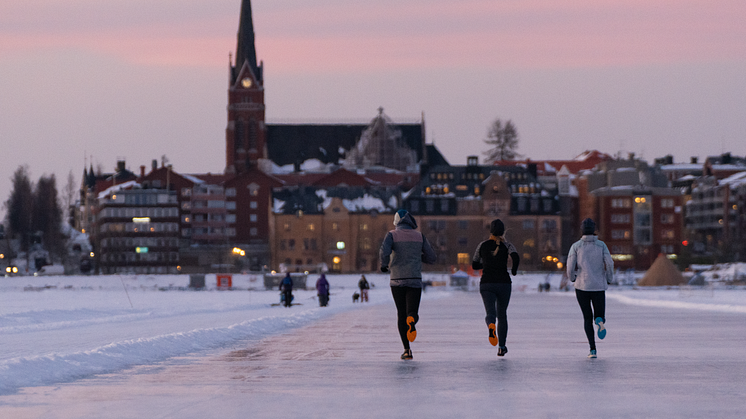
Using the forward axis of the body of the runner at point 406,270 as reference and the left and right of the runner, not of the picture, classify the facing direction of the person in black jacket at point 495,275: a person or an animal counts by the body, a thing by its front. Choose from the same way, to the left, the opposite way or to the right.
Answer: the same way

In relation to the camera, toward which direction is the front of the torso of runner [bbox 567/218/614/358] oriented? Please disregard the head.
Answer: away from the camera

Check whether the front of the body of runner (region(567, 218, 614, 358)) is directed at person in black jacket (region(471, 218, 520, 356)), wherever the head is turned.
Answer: no

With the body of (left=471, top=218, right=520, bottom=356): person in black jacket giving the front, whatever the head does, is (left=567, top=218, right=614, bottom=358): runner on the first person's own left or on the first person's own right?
on the first person's own right

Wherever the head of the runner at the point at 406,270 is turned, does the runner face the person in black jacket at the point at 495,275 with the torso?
no

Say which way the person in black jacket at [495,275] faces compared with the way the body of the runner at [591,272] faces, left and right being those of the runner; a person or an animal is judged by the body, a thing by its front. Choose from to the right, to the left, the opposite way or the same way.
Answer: the same way

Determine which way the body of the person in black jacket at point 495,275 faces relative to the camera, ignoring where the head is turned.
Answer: away from the camera

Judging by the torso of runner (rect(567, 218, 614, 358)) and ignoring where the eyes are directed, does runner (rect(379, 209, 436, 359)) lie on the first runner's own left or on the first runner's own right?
on the first runner's own left

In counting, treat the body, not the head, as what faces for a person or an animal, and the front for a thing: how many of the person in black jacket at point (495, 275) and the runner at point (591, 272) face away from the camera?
2

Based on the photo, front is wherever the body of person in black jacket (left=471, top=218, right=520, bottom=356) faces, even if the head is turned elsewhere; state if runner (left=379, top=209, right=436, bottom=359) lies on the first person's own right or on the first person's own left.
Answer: on the first person's own left

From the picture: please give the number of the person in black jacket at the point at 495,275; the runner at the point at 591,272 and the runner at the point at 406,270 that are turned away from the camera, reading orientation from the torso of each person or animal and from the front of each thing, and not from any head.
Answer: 3

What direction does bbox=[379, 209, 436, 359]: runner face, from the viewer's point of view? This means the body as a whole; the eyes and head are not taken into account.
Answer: away from the camera

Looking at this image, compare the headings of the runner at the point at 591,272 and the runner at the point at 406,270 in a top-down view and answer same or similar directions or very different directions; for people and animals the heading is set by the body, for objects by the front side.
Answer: same or similar directions
